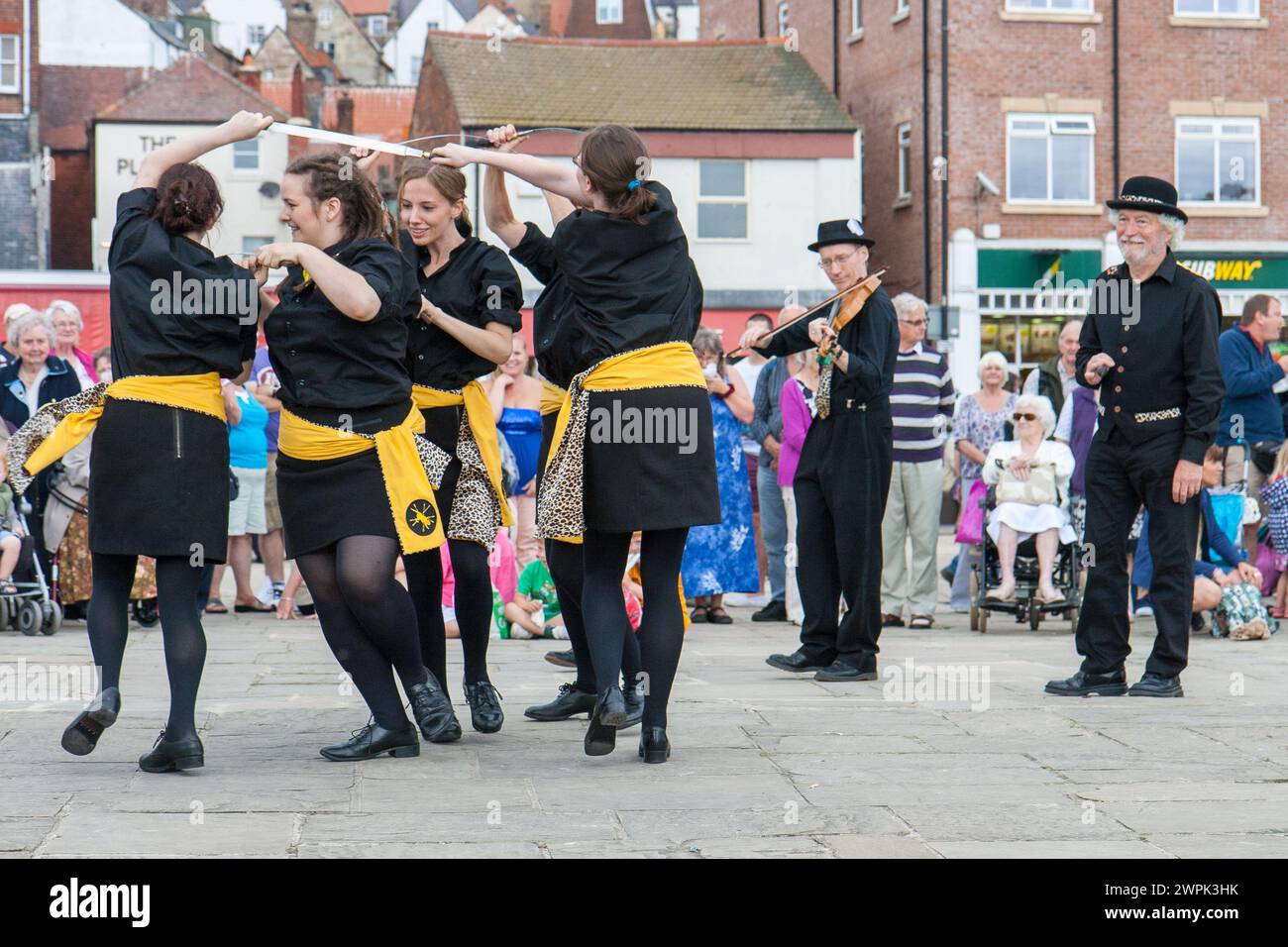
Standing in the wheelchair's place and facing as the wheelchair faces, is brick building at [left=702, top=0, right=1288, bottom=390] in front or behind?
behind

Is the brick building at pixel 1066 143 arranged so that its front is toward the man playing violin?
yes

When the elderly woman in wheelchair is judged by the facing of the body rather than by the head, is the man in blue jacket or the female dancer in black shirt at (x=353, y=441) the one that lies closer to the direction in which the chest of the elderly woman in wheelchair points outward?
the female dancer in black shirt

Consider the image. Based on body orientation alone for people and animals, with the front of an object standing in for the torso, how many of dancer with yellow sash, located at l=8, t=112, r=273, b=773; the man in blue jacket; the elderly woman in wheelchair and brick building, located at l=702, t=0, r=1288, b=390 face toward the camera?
2

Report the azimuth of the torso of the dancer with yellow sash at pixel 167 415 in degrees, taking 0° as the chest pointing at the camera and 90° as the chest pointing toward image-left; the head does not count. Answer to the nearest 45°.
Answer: approximately 180°

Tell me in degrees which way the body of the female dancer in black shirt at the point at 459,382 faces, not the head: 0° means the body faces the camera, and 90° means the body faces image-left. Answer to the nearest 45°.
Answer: approximately 45°

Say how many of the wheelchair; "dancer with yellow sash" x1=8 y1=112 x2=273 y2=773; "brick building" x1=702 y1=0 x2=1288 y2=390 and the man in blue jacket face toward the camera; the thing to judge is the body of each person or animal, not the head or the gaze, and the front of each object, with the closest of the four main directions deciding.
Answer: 2

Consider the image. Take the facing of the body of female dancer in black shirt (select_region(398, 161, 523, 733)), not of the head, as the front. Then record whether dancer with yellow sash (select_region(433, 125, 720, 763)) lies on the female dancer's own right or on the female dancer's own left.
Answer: on the female dancer's own left

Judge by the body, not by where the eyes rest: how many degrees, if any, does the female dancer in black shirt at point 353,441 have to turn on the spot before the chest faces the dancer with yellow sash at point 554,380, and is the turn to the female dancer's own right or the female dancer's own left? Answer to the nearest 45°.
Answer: approximately 180°
